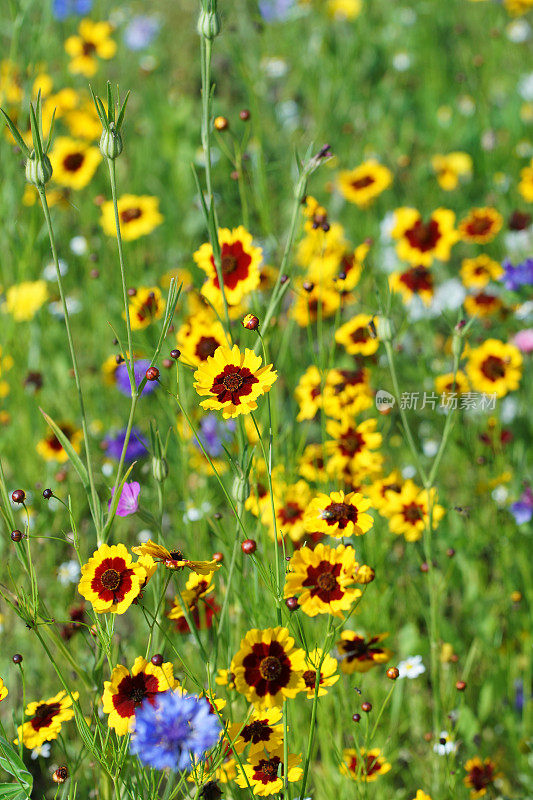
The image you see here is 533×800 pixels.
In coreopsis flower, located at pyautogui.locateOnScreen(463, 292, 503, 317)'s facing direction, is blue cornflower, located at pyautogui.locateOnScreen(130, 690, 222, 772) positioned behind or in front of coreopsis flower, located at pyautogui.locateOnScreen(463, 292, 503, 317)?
in front

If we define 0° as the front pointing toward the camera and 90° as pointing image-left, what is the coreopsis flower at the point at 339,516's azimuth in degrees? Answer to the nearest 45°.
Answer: approximately 0°
